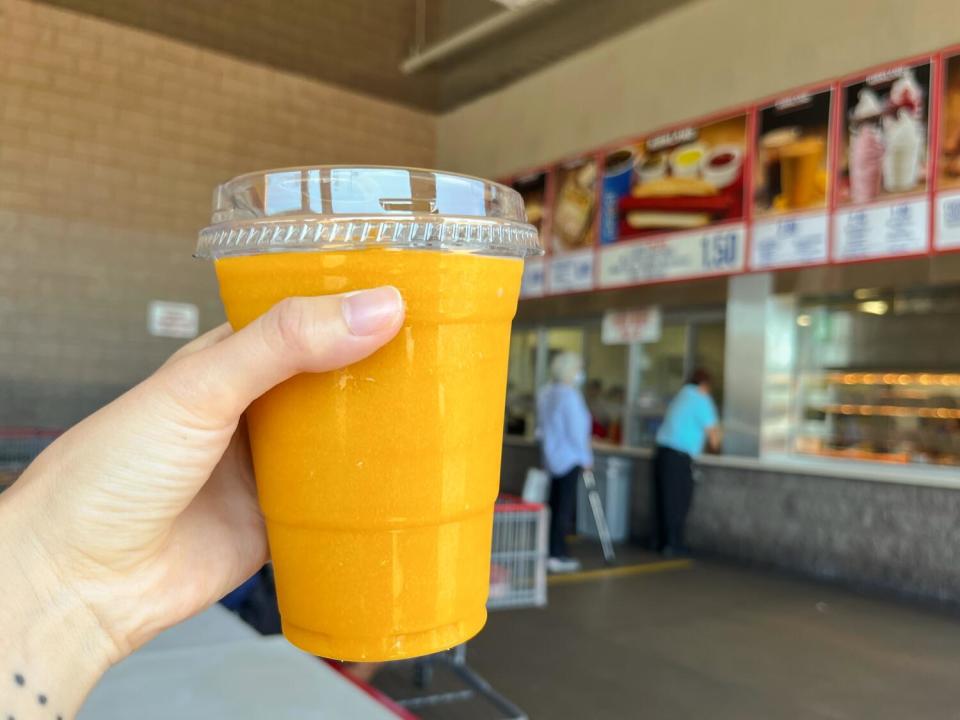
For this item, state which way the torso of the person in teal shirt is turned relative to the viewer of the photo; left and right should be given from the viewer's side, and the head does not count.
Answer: facing away from the viewer and to the right of the viewer

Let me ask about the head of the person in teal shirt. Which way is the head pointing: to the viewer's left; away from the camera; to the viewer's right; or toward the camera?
to the viewer's right

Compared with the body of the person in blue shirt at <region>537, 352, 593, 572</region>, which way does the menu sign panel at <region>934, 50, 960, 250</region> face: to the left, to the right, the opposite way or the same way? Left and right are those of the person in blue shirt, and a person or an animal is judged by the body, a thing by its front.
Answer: the opposite way

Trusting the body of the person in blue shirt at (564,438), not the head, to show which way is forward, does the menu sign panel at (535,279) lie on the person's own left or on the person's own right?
on the person's own left

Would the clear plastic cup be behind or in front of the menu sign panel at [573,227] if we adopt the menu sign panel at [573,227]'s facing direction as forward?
in front

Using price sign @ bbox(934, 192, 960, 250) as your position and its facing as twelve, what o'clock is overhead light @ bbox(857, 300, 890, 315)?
The overhead light is roughly at 4 o'clock from the price sign.

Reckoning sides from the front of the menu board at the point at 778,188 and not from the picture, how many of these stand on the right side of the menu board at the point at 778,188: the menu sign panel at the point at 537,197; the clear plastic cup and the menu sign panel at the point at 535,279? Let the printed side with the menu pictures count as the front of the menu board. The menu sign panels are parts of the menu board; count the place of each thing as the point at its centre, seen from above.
2

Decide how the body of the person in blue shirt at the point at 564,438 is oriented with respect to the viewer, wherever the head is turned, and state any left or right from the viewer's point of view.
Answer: facing to the right of the viewer

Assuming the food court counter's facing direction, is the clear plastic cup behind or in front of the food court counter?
in front

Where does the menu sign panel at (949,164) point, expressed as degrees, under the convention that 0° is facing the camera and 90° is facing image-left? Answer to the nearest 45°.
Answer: approximately 45°

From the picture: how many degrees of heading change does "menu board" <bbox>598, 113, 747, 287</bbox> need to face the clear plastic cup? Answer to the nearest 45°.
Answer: approximately 45° to its left

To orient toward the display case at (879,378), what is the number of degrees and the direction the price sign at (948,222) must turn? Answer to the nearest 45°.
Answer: approximately 135° to its right

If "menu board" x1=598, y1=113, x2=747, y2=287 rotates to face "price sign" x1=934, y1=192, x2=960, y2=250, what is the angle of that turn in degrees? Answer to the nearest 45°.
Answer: approximately 90° to its left
